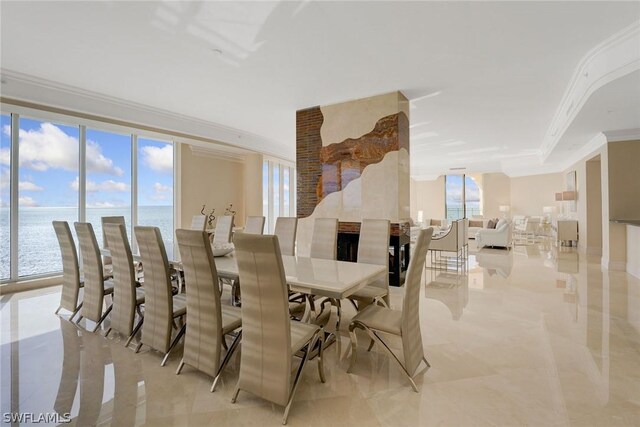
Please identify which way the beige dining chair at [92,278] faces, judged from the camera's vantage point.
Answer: facing away from the viewer and to the right of the viewer

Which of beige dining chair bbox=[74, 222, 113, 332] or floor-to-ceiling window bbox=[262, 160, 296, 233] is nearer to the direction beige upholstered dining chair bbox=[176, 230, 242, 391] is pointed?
the floor-to-ceiling window

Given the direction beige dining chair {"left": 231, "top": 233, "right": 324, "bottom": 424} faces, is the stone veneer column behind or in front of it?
in front

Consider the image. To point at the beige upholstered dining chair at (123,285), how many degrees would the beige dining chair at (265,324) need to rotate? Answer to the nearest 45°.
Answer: approximately 90° to its left

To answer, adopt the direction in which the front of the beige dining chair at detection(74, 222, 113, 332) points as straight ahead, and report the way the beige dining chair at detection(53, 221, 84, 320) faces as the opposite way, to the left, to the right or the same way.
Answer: the same way

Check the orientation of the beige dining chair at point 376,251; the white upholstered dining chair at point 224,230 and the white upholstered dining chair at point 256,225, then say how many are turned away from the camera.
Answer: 0

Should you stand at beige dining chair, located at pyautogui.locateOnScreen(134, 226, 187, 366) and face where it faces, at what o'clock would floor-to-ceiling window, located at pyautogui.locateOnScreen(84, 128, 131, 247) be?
The floor-to-ceiling window is roughly at 10 o'clock from the beige dining chair.

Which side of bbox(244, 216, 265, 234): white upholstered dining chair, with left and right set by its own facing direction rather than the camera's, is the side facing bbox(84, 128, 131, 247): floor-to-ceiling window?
right

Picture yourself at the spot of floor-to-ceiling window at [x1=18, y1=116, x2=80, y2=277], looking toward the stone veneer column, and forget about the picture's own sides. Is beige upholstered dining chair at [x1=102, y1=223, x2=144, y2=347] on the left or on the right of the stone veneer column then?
right

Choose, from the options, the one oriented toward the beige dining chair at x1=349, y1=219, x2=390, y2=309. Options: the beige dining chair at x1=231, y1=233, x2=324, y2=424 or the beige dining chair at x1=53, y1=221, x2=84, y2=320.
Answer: the beige dining chair at x1=231, y1=233, x2=324, y2=424

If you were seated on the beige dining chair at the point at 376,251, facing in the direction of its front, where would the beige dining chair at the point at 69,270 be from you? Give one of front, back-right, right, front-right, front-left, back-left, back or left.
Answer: front-right

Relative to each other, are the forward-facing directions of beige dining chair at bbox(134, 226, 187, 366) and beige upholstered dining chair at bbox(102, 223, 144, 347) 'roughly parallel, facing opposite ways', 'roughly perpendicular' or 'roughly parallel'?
roughly parallel

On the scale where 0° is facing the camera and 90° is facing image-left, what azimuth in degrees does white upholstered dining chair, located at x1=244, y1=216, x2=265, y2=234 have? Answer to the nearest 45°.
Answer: approximately 45°

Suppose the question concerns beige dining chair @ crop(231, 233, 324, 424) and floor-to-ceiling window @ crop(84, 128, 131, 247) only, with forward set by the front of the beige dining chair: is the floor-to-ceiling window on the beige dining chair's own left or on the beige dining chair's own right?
on the beige dining chair's own left

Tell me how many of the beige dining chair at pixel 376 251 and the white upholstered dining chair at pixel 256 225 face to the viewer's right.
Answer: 0

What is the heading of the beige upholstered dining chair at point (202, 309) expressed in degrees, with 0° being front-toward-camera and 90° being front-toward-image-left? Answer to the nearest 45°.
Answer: approximately 225°

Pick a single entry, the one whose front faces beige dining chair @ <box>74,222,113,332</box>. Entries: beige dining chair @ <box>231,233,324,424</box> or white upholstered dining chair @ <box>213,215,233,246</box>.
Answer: white upholstered dining chair @ <box>213,215,233,246</box>

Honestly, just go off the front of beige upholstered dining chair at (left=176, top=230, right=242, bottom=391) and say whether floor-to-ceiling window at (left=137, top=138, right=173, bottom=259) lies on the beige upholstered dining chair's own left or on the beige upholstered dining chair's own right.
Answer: on the beige upholstered dining chair's own left

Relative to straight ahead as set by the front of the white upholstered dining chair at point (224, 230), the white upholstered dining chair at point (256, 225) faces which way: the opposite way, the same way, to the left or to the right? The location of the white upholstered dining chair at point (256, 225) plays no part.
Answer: the same way

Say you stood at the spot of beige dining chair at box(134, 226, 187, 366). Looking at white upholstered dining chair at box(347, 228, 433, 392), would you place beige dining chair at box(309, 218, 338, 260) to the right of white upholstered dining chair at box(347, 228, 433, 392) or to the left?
left

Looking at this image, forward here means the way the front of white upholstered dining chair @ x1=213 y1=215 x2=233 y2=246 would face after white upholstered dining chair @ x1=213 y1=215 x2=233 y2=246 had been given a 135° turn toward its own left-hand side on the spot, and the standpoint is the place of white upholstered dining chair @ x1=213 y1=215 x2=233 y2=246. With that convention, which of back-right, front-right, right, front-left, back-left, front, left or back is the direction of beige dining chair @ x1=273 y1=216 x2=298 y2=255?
front-right

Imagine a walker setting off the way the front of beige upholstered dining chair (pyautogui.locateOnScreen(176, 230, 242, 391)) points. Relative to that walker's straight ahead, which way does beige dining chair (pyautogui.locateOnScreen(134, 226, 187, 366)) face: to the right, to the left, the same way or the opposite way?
the same way
